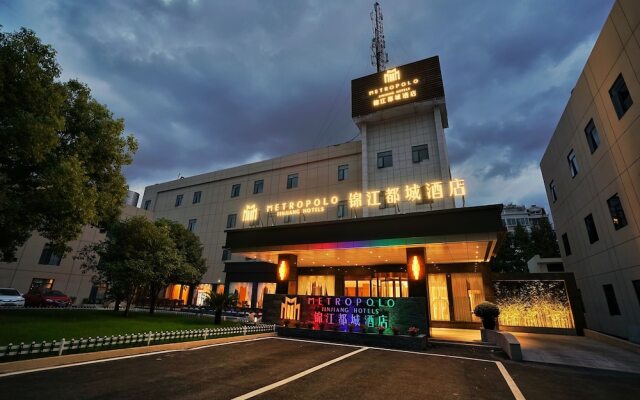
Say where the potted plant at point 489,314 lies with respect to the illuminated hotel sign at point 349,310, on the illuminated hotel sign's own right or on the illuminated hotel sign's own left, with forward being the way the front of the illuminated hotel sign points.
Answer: on the illuminated hotel sign's own left

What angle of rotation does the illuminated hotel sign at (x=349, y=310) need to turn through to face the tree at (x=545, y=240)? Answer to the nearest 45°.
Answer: approximately 135° to its left

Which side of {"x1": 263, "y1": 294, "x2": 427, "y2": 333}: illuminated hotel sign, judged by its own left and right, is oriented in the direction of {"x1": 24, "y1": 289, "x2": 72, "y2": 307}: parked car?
right

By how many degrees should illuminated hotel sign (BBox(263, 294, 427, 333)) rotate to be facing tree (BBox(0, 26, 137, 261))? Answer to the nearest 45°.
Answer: approximately 45° to its right

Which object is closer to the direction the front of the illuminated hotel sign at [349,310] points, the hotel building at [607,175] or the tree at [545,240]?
the hotel building

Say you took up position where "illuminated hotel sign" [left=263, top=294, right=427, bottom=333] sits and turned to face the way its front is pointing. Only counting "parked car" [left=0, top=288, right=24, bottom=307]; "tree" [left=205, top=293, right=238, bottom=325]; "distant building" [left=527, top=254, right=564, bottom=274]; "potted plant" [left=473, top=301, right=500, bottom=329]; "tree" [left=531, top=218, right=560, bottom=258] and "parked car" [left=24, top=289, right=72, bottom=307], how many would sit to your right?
3

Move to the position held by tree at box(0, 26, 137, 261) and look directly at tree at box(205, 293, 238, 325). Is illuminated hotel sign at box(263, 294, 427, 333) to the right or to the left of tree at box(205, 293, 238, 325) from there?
right

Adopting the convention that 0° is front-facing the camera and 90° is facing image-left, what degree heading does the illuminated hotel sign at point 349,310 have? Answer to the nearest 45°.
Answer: approximately 0°

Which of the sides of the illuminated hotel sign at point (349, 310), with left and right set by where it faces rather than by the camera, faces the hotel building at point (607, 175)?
left
